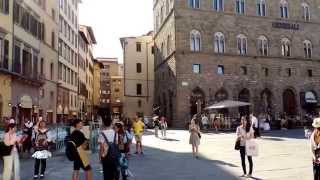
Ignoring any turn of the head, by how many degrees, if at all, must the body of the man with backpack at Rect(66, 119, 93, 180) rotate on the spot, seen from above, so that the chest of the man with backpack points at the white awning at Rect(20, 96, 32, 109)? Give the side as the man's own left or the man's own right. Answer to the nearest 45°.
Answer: approximately 90° to the man's own left

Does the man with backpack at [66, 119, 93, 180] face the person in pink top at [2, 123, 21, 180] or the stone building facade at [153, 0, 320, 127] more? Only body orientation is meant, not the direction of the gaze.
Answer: the stone building facade

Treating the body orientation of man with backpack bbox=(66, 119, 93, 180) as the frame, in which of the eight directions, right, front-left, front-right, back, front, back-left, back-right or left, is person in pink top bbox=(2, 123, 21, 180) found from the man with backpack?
back-left

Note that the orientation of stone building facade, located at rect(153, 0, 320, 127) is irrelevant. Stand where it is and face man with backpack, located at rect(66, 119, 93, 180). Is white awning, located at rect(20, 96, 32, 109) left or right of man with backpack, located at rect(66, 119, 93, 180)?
right

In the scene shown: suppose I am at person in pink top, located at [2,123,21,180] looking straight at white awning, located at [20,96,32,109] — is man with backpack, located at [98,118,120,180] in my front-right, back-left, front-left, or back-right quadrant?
back-right
